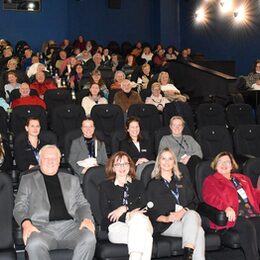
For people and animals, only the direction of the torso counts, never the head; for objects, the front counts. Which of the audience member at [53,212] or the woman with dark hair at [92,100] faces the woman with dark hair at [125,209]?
the woman with dark hair at [92,100]

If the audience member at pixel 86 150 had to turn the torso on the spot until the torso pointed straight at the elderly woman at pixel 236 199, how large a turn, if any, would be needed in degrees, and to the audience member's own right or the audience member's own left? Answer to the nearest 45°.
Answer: approximately 45° to the audience member's own left

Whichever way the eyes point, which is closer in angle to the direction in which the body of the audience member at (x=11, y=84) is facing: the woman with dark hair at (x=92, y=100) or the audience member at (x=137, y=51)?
the woman with dark hair

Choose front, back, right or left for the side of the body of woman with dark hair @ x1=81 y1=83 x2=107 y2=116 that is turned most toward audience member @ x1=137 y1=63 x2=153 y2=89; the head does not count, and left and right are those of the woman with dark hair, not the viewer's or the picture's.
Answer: back

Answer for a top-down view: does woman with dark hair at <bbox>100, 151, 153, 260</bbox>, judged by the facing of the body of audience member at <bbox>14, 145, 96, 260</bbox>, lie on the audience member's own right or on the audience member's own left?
on the audience member's own left

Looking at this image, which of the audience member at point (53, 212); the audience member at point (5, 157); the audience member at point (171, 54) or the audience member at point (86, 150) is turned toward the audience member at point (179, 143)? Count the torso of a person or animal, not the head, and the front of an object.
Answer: the audience member at point (171, 54)

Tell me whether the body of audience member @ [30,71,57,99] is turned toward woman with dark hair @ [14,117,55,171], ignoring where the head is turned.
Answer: yes
